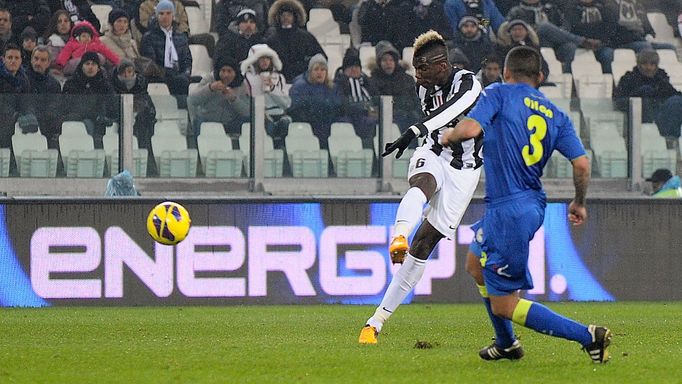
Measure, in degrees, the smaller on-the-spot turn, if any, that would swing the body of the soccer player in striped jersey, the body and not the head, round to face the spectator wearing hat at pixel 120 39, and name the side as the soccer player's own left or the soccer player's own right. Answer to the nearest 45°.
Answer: approximately 90° to the soccer player's own right

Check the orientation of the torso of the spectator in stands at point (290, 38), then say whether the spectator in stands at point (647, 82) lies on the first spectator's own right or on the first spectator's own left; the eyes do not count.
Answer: on the first spectator's own left

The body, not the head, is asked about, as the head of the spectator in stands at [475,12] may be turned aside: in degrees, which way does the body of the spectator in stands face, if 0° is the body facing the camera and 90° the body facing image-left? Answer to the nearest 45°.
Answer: approximately 0°

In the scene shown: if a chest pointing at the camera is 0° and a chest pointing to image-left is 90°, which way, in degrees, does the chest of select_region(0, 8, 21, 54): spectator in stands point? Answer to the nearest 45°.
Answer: approximately 0°

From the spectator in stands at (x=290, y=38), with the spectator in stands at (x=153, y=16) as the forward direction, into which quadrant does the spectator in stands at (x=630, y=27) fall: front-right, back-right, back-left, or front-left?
back-right

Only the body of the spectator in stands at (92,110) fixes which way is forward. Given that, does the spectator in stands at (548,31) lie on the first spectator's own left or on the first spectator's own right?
on the first spectator's own left

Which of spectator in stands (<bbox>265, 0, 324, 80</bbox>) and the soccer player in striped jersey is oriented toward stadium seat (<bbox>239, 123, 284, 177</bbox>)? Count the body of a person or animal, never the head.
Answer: the spectator in stands

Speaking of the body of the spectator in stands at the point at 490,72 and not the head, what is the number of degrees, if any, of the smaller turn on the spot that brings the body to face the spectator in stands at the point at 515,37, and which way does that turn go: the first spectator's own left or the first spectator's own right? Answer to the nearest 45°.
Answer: approximately 180°

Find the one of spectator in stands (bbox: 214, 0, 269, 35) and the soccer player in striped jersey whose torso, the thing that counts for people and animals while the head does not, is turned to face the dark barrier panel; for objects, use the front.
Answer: the spectator in stands

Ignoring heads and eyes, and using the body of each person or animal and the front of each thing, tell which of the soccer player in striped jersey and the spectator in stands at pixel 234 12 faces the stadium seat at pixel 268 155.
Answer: the spectator in stands

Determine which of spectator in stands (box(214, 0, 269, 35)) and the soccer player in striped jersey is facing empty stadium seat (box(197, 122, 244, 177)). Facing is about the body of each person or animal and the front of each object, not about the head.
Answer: the spectator in stands

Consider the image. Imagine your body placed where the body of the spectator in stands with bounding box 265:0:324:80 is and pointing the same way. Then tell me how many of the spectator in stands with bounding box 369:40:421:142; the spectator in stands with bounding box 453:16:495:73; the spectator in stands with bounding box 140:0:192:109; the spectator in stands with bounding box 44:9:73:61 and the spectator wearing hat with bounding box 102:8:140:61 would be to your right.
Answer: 3
